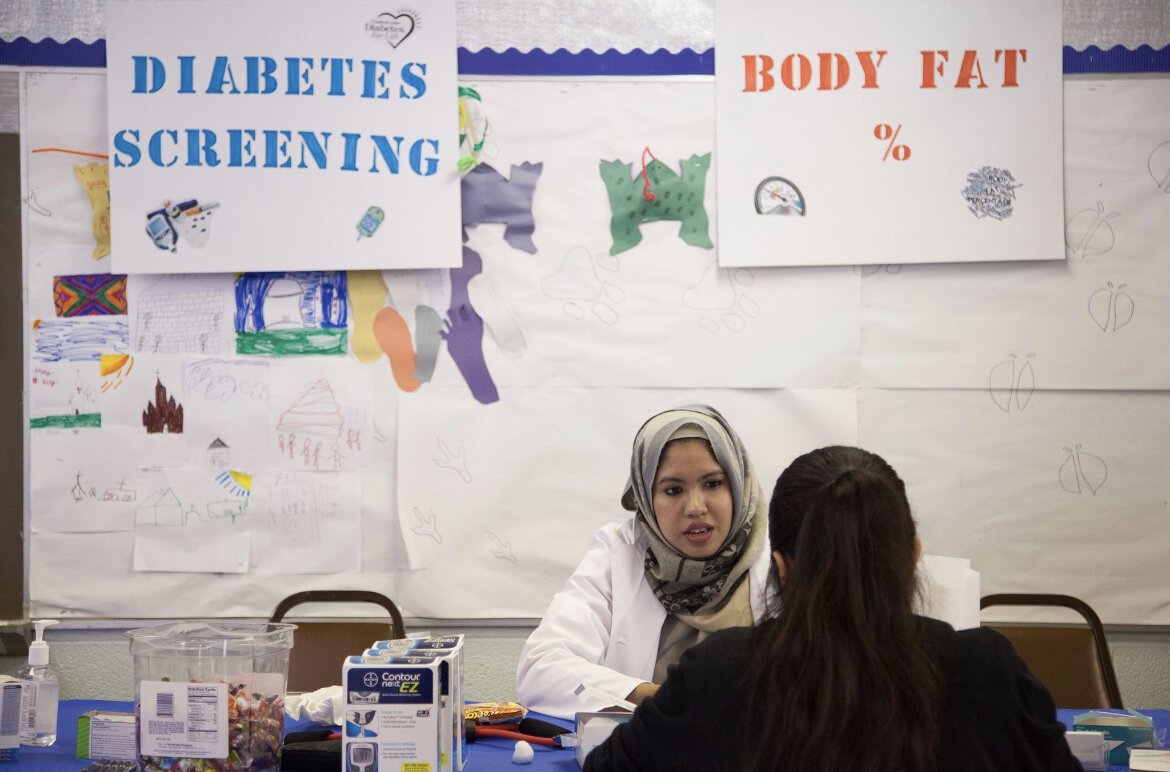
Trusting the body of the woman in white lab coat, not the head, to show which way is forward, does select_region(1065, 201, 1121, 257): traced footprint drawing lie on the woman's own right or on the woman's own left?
on the woman's own left

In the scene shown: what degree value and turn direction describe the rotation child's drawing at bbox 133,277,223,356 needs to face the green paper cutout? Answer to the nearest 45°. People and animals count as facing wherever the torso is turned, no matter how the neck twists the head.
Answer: approximately 90° to its left

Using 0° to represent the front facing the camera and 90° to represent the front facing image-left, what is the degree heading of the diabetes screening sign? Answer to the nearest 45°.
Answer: approximately 0°

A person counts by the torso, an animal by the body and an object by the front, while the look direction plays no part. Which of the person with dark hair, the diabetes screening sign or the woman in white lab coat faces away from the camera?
the person with dark hair

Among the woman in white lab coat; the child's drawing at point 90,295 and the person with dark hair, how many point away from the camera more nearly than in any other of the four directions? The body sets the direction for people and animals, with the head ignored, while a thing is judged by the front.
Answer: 1

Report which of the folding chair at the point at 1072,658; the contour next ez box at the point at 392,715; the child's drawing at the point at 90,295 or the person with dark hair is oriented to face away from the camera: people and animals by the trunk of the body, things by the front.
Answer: the person with dark hair

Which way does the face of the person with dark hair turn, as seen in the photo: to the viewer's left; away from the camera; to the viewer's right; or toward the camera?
away from the camera

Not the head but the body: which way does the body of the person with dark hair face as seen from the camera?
away from the camera

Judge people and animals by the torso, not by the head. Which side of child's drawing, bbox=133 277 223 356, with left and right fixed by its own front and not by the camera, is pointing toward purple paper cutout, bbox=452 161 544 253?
left
